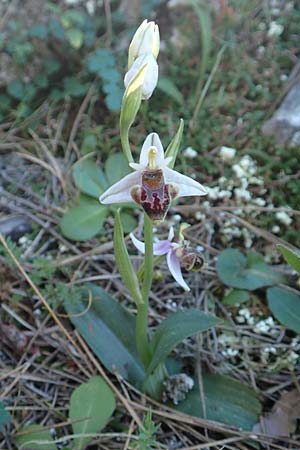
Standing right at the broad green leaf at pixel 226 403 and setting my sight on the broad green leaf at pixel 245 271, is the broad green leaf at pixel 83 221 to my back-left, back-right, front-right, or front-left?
front-left

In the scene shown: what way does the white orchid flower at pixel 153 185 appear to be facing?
toward the camera

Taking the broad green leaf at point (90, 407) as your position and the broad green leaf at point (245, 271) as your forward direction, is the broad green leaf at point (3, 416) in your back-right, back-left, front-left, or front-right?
back-left

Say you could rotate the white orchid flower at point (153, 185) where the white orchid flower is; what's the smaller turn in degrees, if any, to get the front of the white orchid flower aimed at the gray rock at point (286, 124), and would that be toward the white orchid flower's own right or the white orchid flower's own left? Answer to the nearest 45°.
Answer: approximately 135° to the white orchid flower's own left

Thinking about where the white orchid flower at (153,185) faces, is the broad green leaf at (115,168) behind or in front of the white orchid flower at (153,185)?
behind
